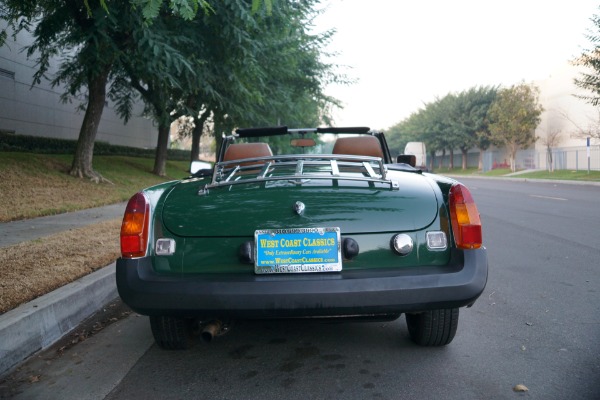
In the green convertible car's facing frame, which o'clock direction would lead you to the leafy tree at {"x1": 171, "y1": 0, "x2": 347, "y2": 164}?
The leafy tree is roughly at 12 o'clock from the green convertible car.

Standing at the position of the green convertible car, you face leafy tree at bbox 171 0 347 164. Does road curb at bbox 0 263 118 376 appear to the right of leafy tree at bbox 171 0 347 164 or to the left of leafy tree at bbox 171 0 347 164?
left

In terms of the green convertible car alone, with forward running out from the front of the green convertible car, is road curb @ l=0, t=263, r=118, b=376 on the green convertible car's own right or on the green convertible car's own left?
on the green convertible car's own left

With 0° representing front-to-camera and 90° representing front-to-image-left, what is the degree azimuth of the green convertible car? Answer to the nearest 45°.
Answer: approximately 180°

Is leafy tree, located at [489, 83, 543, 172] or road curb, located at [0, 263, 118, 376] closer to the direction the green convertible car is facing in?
the leafy tree

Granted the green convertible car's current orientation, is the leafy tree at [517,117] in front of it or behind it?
in front
